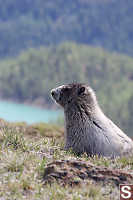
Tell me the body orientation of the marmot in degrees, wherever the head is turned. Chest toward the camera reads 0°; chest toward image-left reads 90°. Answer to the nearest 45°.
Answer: approximately 90°
